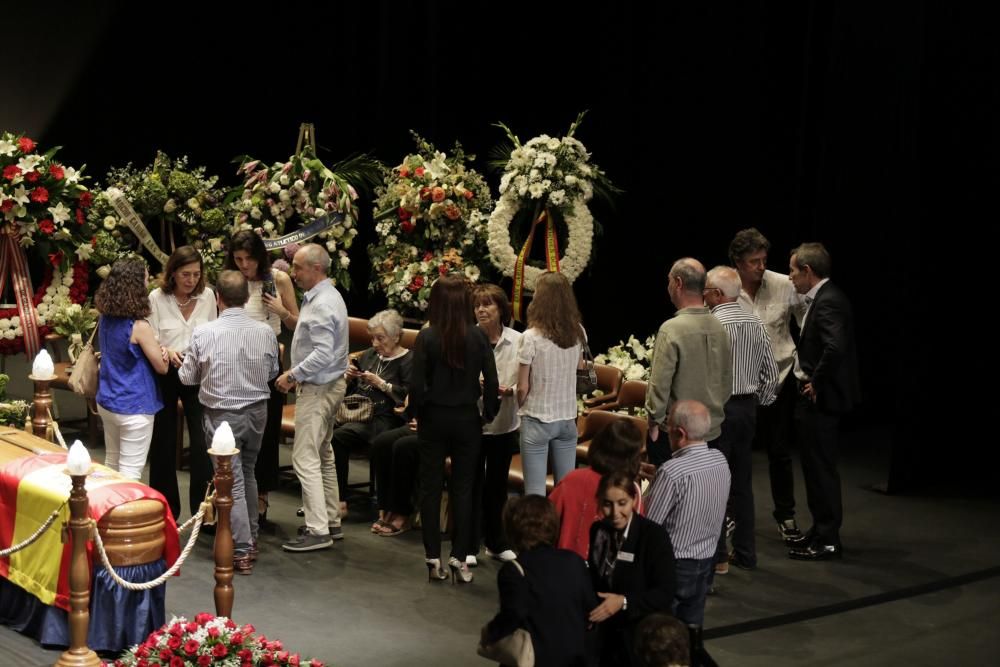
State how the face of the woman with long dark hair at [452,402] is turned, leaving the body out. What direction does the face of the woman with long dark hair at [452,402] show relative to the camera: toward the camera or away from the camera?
away from the camera

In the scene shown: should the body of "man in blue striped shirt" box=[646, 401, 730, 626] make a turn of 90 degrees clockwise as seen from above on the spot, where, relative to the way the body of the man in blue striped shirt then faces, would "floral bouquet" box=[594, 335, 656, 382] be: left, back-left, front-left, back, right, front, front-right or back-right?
front-left

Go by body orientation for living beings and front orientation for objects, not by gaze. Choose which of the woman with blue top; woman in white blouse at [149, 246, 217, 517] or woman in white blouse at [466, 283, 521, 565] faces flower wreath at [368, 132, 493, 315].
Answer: the woman with blue top

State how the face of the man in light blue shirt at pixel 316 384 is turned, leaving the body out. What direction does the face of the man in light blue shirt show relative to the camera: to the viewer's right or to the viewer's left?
to the viewer's left

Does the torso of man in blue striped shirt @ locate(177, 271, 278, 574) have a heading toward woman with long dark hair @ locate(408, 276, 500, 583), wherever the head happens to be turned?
no

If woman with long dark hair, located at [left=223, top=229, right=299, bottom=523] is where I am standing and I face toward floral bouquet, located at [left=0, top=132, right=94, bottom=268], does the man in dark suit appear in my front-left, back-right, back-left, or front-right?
back-right

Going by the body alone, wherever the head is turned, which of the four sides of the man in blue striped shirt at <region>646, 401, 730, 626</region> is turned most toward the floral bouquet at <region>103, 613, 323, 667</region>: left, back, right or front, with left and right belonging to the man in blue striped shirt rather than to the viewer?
left

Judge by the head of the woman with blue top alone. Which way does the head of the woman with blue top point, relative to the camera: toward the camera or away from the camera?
away from the camera

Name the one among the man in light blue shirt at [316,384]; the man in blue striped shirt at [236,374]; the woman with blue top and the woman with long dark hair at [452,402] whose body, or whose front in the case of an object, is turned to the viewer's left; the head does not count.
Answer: the man in light blue shirt

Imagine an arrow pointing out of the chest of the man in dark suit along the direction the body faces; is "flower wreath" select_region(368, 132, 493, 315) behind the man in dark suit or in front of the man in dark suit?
in front

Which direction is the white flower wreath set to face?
toward the camera

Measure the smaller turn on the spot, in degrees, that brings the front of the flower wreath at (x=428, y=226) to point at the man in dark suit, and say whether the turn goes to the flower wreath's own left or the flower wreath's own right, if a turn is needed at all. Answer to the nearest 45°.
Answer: approximately 45° to the flower wreath's own left

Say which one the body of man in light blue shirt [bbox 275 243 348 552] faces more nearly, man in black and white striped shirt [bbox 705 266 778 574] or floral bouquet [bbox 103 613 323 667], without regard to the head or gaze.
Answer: the floral bouquet

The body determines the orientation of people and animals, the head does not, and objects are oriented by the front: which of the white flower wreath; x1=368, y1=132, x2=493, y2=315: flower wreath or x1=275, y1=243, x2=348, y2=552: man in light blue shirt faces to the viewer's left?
the man in light blue shirt

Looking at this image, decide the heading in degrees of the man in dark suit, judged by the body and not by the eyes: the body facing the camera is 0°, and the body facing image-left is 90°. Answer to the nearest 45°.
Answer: approximately 90°

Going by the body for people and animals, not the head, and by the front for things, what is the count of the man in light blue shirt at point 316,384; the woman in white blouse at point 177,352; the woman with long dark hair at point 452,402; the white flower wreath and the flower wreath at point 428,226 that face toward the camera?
3

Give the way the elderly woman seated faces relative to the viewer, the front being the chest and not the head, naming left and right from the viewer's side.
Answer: facing the viewer and to the left of the viewer

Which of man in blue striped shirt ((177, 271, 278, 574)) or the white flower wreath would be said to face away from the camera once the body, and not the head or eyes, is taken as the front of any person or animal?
the man in blue striped shirt

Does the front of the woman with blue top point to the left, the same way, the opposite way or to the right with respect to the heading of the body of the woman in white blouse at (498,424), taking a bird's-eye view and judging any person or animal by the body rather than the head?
the opposite way

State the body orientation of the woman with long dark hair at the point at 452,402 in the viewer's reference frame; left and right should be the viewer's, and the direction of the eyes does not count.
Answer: facing away from the viewer
